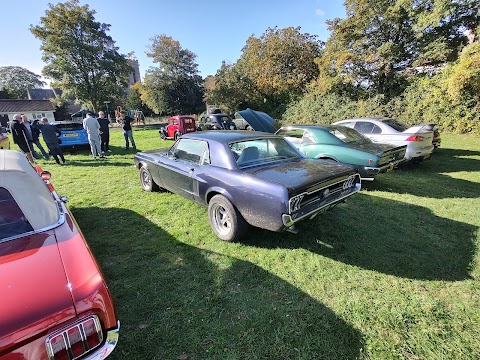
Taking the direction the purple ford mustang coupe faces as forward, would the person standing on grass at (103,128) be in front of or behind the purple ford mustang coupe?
in front

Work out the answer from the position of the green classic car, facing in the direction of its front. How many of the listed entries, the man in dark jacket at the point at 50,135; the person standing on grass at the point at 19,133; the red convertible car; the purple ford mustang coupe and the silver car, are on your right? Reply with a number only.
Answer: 1

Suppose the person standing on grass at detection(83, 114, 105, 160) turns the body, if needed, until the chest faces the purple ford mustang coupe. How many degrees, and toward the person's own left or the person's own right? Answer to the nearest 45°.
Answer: approximately 180°

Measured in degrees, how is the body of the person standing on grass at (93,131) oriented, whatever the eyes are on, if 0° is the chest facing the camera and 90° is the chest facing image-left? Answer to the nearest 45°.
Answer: approximately 180°

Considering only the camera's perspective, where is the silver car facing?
facing away from the viewer and to the left of the viewer

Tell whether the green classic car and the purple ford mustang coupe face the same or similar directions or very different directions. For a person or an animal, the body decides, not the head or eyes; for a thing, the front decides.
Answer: same or similar directions

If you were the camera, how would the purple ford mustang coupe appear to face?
facing away from the viewer and to the left of the viewer

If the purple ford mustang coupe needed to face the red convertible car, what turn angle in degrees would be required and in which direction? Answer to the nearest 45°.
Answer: approximately 90° to its left

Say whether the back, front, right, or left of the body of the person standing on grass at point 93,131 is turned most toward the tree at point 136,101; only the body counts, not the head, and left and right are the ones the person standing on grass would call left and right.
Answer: front

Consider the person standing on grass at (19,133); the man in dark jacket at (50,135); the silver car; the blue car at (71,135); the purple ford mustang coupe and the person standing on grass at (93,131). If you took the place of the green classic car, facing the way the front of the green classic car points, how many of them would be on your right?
1

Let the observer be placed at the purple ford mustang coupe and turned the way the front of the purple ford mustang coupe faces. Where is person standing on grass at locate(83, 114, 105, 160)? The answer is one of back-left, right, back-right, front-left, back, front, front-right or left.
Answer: front

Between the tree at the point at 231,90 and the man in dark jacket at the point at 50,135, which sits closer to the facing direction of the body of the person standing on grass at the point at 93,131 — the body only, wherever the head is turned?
the tree

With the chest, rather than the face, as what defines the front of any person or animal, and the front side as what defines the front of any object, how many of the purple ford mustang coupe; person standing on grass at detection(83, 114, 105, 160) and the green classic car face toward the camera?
0

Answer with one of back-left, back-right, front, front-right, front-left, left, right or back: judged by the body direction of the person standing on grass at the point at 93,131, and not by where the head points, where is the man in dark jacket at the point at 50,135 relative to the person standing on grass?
left
